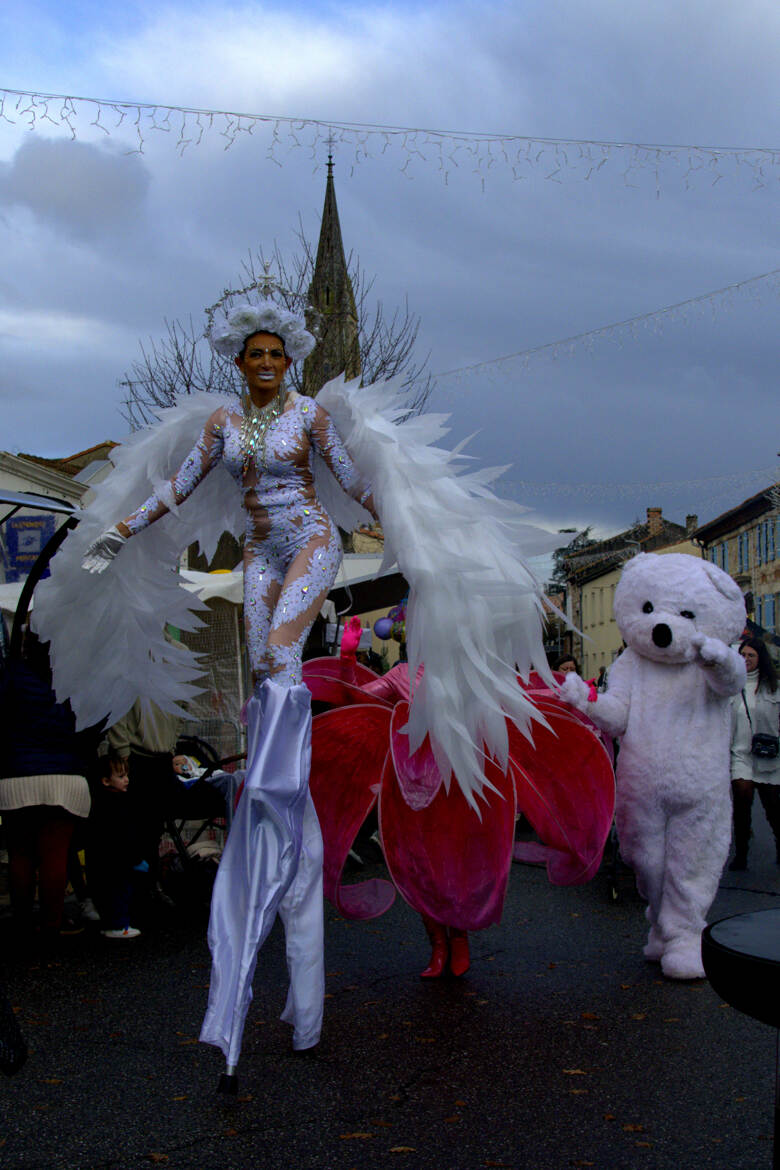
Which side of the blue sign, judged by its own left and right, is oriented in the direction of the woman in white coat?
left

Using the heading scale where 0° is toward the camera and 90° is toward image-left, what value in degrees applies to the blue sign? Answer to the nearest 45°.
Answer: approximately 0°

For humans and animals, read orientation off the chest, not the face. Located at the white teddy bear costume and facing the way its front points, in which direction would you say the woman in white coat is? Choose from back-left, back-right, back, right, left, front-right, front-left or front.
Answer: back

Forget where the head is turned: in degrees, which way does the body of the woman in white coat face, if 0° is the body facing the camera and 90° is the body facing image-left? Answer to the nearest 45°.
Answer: approximately 45°

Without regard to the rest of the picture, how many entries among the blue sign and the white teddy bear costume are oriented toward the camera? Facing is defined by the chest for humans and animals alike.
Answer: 2

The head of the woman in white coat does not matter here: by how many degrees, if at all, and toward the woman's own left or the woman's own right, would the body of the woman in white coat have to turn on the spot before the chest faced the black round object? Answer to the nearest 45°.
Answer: approximately 45° to the woman's own left

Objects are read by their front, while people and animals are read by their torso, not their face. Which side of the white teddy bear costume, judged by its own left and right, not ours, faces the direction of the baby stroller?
right

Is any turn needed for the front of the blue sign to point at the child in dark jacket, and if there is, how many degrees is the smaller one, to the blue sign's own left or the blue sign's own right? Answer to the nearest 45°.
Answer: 0° — it already faces them

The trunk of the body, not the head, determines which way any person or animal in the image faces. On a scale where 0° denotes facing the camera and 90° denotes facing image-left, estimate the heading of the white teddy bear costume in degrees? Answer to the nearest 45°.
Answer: approximately 0°

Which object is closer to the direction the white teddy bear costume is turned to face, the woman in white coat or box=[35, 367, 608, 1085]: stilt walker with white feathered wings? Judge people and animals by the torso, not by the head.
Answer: the stilt walker with white feathered wings
